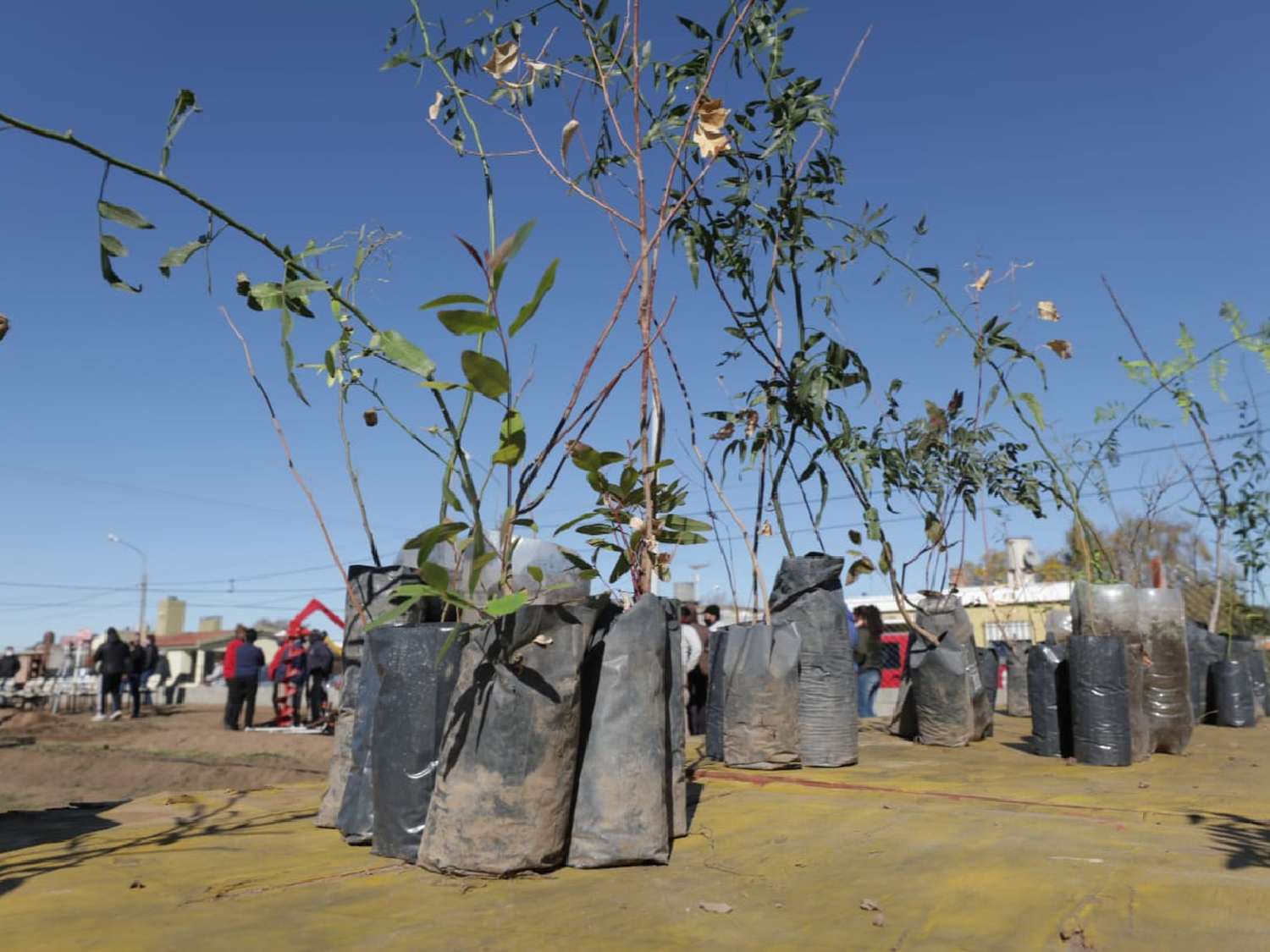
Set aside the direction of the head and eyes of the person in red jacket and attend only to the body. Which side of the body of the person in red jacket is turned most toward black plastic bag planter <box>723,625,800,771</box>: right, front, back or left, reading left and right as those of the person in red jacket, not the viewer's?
right

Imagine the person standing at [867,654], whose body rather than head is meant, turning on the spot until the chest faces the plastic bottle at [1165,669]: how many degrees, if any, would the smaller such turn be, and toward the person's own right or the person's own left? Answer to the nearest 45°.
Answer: approximately 90° to the person's own left

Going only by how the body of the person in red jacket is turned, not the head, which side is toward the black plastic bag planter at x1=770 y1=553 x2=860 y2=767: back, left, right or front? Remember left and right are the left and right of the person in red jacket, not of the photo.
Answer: right

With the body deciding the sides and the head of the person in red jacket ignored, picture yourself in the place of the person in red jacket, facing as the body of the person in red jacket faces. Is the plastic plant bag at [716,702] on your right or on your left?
on your right

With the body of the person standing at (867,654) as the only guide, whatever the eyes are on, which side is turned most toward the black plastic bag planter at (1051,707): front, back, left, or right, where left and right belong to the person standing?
left

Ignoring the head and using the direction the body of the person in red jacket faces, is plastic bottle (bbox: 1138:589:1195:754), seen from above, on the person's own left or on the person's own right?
on the person's own right

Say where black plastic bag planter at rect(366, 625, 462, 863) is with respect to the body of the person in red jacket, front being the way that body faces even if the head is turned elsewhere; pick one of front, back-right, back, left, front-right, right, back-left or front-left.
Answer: right
